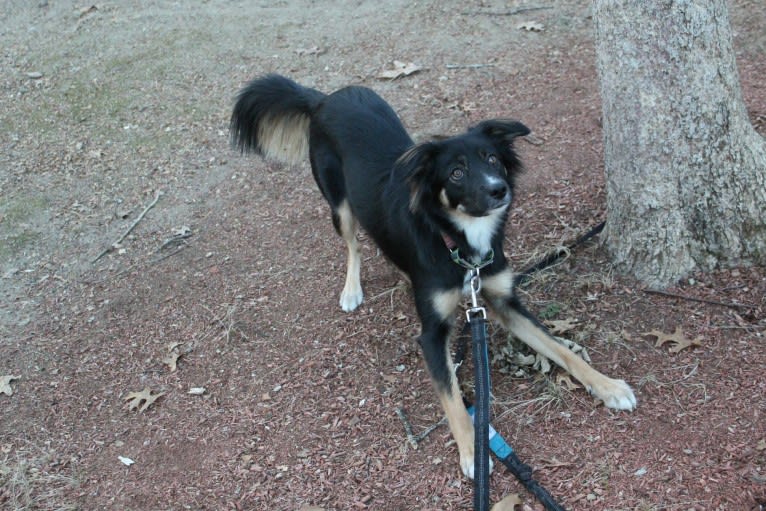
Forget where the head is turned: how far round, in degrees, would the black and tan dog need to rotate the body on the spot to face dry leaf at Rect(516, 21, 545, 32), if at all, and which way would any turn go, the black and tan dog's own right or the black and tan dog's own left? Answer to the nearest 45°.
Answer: approximately 135° to the black and tan dog's own left

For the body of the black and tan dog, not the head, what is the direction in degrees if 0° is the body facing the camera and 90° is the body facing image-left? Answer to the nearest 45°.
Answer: approximately 315°

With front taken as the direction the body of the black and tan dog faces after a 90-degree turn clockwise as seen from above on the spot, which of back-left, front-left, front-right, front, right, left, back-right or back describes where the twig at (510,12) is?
back-right

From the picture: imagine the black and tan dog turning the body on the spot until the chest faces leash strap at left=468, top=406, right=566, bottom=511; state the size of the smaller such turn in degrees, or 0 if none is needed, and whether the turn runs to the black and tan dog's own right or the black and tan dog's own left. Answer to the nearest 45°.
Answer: approximately 45° to the black and tan dog's own right

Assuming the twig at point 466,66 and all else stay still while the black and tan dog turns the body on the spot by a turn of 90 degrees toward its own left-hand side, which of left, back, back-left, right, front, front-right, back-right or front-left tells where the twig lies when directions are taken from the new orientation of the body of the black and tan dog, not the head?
front-left

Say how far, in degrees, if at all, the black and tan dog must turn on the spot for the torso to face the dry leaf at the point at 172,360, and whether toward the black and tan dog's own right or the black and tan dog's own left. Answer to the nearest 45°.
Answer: approximately 135° to the black and tan dog's own right
